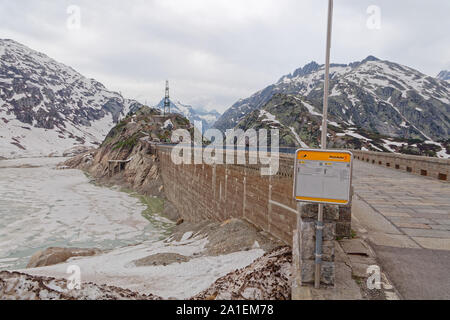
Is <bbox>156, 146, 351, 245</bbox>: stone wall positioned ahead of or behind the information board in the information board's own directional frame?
behind

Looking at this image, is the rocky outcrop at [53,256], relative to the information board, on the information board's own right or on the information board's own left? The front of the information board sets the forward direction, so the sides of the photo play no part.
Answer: on the information board's own right

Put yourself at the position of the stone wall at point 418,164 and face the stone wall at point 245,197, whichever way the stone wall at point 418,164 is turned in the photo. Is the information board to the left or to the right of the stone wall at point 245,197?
left

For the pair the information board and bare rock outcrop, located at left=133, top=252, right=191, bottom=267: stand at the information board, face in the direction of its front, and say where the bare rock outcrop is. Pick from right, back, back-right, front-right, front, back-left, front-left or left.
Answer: back-right

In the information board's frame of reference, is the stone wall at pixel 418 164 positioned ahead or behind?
behind

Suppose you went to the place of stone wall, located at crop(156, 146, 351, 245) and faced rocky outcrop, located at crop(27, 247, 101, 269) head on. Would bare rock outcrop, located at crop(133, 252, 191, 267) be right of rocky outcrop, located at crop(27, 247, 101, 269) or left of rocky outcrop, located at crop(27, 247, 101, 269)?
left

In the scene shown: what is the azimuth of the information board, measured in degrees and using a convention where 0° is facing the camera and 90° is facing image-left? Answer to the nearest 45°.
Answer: approximately 0°
